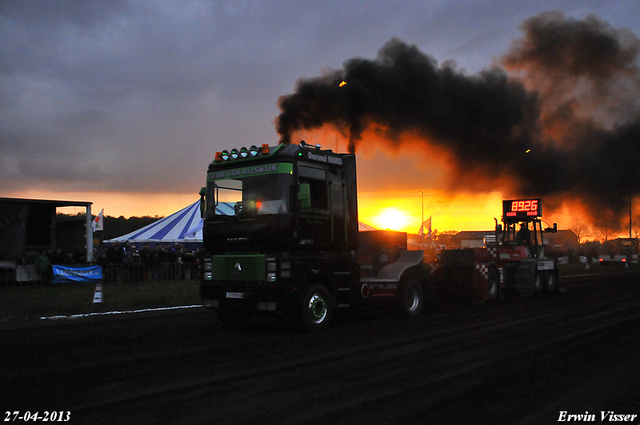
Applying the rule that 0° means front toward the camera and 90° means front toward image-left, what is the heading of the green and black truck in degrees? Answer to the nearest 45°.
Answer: approximately 45°

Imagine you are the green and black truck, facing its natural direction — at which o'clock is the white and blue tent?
The white and blue tent is roughly at 4 o'clock from the green and black truck.

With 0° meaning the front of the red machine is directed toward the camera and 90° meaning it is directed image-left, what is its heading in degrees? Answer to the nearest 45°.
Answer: approximately 45°

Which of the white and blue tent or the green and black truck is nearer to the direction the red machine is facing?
the green and black truck

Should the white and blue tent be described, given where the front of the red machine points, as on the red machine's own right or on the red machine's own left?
on the red machine's own right

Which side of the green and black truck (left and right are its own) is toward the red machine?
back

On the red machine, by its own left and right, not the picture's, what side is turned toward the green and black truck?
front

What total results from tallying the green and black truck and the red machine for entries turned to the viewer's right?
0
